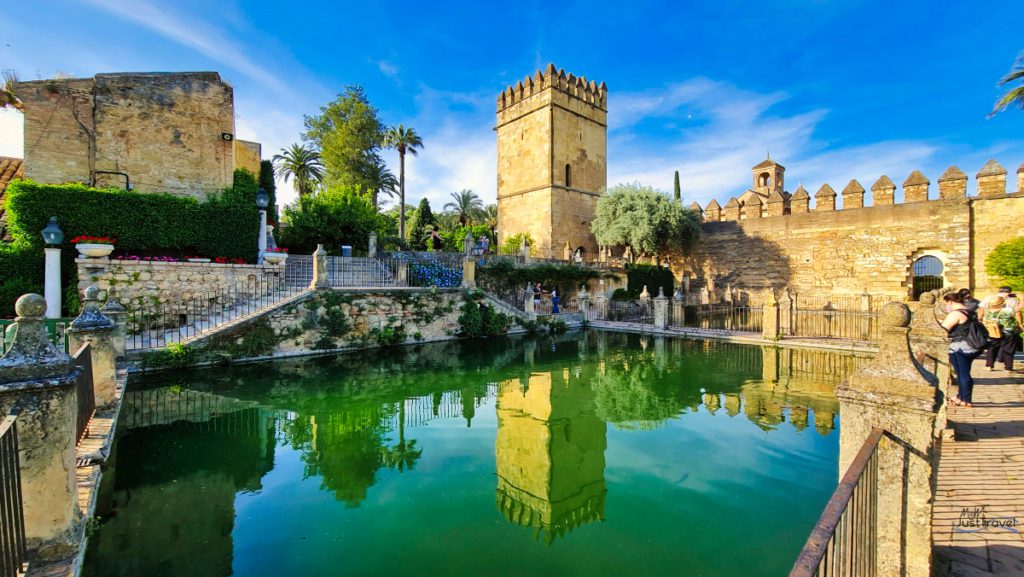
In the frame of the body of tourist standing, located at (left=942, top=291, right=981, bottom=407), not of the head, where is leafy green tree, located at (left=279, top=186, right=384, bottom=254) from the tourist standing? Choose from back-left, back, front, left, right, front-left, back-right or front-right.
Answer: front

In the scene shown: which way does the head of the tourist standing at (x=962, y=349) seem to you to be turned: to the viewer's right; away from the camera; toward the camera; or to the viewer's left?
to the viewer's left

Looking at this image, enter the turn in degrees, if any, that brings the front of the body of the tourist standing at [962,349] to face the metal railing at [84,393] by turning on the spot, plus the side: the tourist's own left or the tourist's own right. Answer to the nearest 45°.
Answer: approximately 45° to the tourist's own left

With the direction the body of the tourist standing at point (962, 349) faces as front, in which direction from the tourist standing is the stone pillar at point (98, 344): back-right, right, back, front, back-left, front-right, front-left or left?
front-left

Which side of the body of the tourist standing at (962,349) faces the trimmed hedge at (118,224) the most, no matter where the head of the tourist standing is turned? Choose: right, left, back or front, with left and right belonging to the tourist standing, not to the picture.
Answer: front

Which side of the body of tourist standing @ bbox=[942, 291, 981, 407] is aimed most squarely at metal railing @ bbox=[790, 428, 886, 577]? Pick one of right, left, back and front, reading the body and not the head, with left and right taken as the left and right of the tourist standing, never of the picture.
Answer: left

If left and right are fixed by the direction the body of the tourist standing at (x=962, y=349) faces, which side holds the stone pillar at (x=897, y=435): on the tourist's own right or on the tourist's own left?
on the tourist's own left

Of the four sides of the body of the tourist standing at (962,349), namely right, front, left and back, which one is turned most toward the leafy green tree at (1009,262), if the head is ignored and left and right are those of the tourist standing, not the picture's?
right

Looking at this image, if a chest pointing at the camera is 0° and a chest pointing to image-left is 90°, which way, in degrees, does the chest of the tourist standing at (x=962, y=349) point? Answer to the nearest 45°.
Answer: approximately 90°
